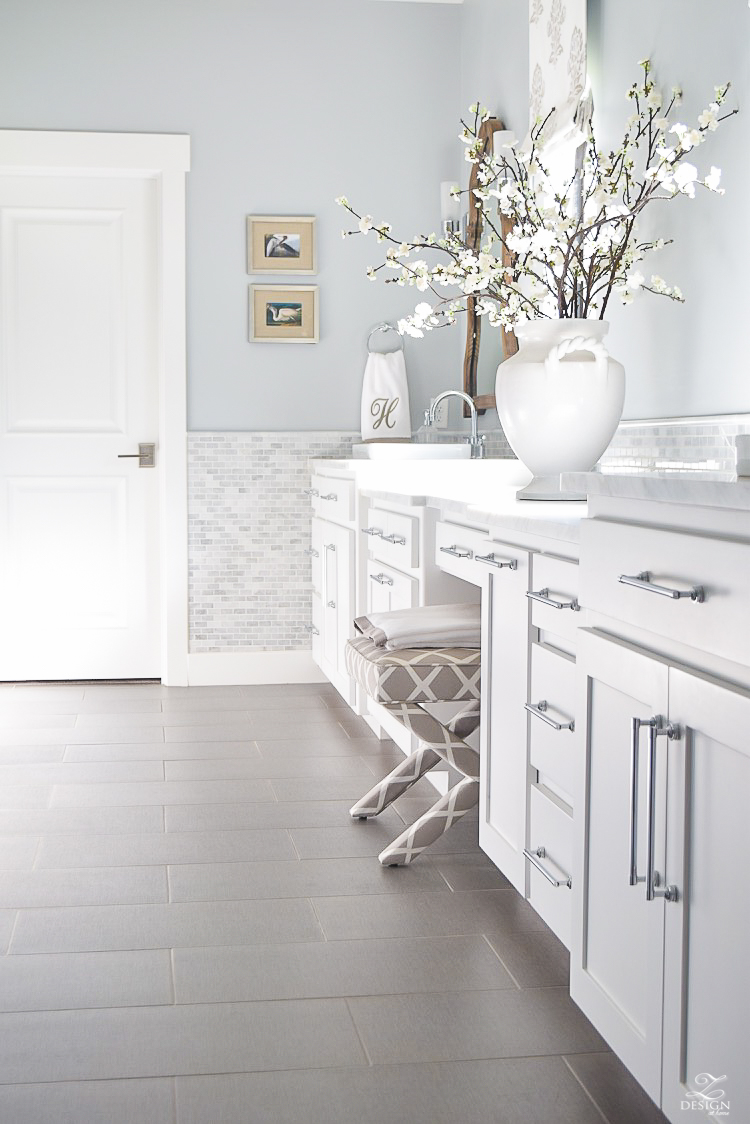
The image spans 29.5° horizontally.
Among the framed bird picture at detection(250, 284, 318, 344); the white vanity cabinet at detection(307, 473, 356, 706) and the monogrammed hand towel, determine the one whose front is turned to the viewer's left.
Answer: the white vanity cabinet

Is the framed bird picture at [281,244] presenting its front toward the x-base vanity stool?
yes

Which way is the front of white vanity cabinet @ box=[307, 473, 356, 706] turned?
to the viewer's left

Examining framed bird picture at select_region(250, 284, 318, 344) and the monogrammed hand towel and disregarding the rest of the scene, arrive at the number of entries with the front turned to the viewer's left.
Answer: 0

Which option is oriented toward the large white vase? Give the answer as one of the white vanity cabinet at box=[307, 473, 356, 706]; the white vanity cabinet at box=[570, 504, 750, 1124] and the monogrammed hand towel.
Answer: the monogrammed hand towel

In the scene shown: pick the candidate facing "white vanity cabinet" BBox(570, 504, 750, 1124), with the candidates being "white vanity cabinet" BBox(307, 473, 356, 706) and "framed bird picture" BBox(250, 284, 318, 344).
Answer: the framed bird picture

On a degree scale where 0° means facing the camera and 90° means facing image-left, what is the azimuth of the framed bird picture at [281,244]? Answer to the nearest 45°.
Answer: approximately 0°

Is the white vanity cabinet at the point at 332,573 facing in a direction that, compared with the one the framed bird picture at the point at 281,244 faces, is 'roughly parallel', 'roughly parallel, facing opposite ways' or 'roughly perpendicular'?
roughly perpendicular

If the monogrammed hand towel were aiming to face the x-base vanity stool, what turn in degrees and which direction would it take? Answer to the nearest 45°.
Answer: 0° — it already faces it

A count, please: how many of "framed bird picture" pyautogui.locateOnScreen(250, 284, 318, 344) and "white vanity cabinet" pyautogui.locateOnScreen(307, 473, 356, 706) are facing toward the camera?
1
